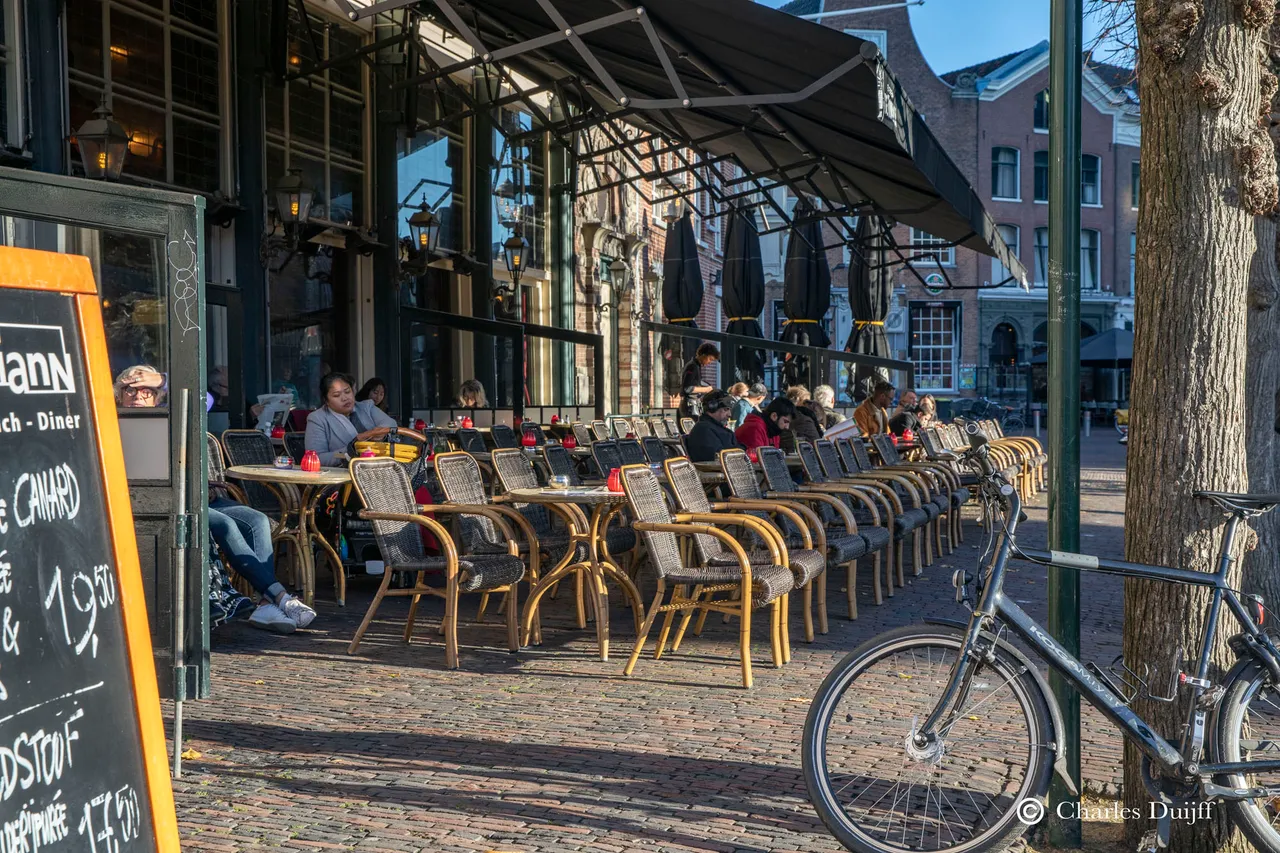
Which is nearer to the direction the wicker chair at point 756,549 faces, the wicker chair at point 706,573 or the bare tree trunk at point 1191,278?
the bare tree trunk

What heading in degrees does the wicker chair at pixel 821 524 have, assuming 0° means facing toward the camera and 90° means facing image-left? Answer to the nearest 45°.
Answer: approximately 315°

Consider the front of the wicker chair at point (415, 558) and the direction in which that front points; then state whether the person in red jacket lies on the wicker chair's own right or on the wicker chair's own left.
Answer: on the wicker chair's own left

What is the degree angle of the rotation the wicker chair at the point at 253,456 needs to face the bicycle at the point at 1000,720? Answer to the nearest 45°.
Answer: approximately 45° to its right

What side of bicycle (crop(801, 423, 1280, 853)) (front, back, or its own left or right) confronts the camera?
left

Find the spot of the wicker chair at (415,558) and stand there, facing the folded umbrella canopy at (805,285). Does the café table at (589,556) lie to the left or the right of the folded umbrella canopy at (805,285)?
right

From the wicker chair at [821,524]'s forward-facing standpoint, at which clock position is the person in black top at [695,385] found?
The person in black top is roughly at 7 o'clock from the wicker chair.

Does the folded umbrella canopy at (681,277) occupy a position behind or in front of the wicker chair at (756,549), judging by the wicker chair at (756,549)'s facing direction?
behind
